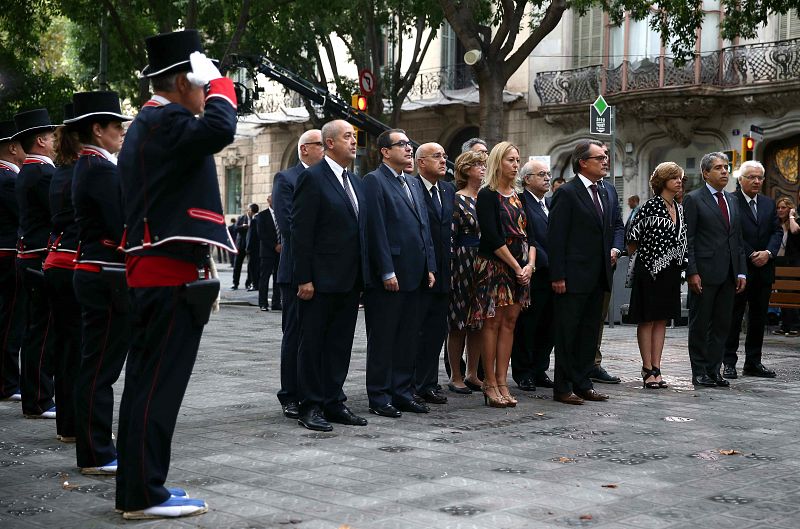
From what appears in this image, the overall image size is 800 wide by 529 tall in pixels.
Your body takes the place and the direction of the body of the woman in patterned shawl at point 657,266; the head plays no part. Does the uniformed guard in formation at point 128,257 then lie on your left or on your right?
on your right

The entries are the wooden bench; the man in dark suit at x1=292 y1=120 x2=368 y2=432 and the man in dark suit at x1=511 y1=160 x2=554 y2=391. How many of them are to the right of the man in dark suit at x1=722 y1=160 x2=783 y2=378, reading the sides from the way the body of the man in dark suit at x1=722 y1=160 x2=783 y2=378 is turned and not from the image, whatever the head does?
2

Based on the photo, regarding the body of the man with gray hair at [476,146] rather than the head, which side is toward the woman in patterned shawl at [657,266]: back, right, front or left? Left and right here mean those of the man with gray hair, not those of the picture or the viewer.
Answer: left

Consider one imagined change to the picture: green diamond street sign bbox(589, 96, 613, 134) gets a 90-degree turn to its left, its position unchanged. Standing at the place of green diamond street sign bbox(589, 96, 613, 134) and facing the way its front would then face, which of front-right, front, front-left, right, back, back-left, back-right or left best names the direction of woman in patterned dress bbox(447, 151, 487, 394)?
right

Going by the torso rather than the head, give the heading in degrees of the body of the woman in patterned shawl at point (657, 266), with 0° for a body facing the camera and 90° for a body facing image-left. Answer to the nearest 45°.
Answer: approximately 315°

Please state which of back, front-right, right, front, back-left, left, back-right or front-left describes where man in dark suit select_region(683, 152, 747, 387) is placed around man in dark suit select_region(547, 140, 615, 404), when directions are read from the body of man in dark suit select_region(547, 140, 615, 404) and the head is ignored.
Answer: left

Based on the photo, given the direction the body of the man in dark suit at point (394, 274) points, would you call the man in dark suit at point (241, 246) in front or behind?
behind

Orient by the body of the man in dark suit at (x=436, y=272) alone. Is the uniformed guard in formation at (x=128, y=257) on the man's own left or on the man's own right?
on the man's own right

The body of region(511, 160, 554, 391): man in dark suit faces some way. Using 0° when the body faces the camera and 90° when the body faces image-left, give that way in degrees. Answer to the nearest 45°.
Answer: approximately 315°

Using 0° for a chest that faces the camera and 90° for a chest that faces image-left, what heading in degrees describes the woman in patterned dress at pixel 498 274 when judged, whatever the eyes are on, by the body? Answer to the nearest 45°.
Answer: approximately 315°
